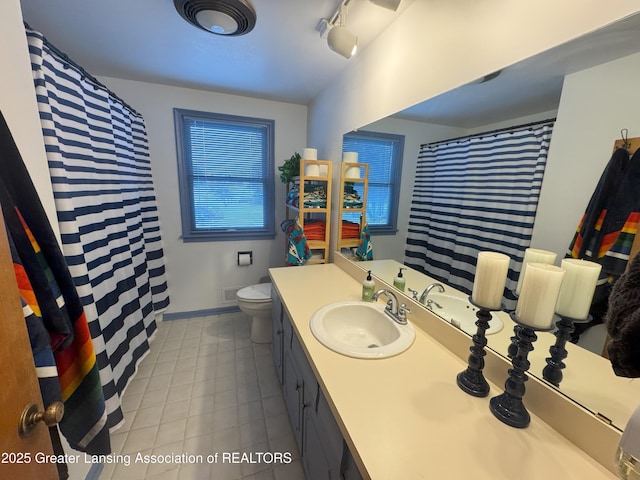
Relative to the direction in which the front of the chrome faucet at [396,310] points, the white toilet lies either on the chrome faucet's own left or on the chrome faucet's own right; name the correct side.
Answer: on the chrome faucet's own right

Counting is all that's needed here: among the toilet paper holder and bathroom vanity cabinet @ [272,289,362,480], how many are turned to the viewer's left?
1

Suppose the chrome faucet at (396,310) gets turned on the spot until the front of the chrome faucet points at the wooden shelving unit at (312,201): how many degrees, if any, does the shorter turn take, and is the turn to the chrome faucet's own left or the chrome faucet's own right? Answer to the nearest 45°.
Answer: approximately 90° to the chrome faucet's own right

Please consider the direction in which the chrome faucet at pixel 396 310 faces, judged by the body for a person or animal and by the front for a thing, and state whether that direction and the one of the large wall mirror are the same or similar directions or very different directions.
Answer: same or similar directions

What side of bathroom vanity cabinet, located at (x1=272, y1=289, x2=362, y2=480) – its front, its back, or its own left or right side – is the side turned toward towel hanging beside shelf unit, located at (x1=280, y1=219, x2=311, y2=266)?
right

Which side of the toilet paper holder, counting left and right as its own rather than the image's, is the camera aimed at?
front

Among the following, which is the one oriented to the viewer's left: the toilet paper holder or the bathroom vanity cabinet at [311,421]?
the bathroom vanity cabinet

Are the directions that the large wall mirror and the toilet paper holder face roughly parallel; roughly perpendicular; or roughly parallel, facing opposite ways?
roughly perpendicular

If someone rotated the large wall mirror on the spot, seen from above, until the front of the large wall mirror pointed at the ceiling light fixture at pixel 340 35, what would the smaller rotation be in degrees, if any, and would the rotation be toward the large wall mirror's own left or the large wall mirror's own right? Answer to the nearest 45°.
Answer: approximately 45° to the large wall mirror's own right

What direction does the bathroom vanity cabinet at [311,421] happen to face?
to the viewer's left

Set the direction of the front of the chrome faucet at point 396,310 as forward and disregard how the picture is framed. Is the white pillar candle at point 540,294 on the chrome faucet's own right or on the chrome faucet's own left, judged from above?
on the chrome faucet's own left

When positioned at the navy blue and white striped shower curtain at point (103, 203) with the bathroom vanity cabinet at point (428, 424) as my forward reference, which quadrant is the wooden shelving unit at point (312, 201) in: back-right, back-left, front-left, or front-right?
front-left
